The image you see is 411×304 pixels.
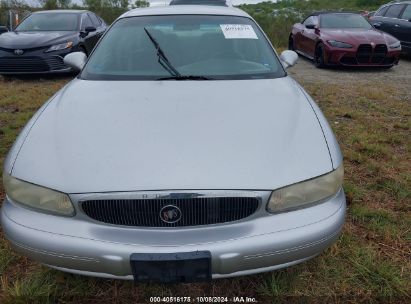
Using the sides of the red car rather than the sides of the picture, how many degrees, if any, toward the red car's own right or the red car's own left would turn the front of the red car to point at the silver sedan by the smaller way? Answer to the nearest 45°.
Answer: approximately 45° to the red car's own right

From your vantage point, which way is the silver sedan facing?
toward the camera

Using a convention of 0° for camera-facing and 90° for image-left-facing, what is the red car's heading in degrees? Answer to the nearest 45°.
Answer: approximately 315°

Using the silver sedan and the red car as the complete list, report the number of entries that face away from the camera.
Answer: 0

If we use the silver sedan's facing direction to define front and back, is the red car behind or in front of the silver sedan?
behind
